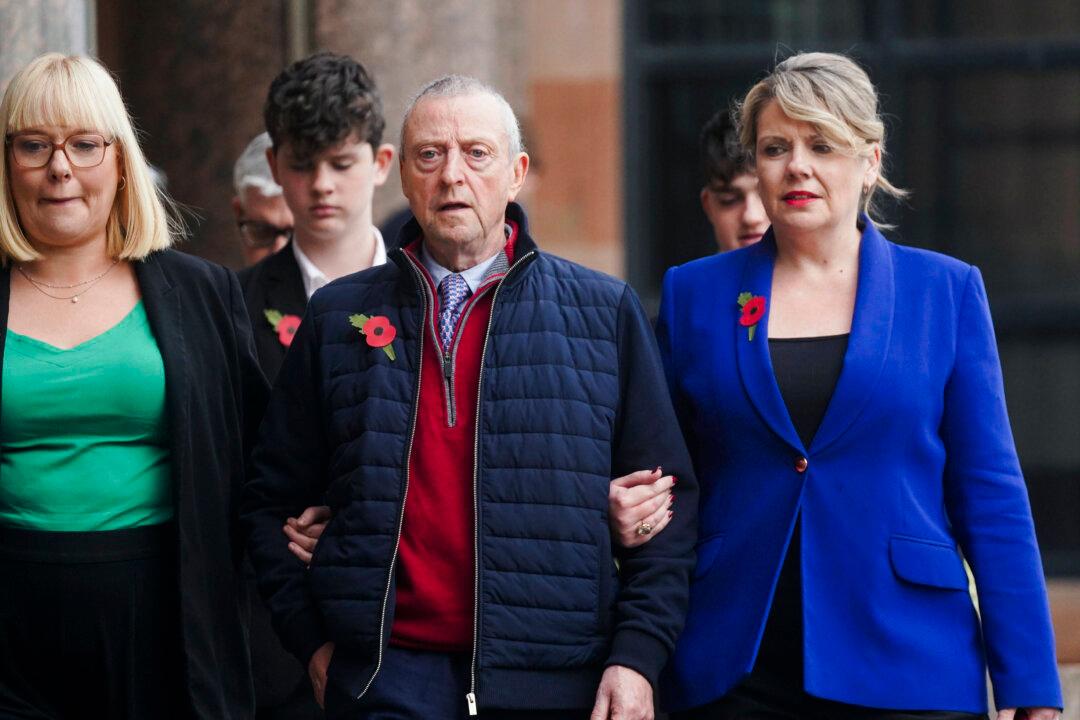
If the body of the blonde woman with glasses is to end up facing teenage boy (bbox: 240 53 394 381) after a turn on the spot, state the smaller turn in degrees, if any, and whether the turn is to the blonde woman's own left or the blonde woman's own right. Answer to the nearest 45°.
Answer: approximately 135° to the blonde woman's own left

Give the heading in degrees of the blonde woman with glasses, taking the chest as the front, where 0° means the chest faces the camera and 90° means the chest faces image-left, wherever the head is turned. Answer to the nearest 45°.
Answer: approximately 0°

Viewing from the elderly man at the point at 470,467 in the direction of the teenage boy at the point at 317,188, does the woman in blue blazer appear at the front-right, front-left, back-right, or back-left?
back-right

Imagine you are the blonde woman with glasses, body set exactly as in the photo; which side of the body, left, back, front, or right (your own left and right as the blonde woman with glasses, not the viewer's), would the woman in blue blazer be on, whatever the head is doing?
left

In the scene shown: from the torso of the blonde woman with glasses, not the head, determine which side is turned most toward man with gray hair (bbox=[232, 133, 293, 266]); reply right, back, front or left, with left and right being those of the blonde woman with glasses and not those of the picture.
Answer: back

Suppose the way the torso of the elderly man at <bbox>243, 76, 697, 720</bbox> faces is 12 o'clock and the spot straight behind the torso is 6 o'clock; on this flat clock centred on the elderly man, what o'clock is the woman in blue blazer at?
The woman in blue blazer is roughly at 9 o'clock from the elderly man.

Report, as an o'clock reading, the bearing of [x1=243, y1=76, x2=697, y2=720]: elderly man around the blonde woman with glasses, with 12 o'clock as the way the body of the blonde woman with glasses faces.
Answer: The elderly man is roughly at 10 o'clock from the blonde woman with glasses.
